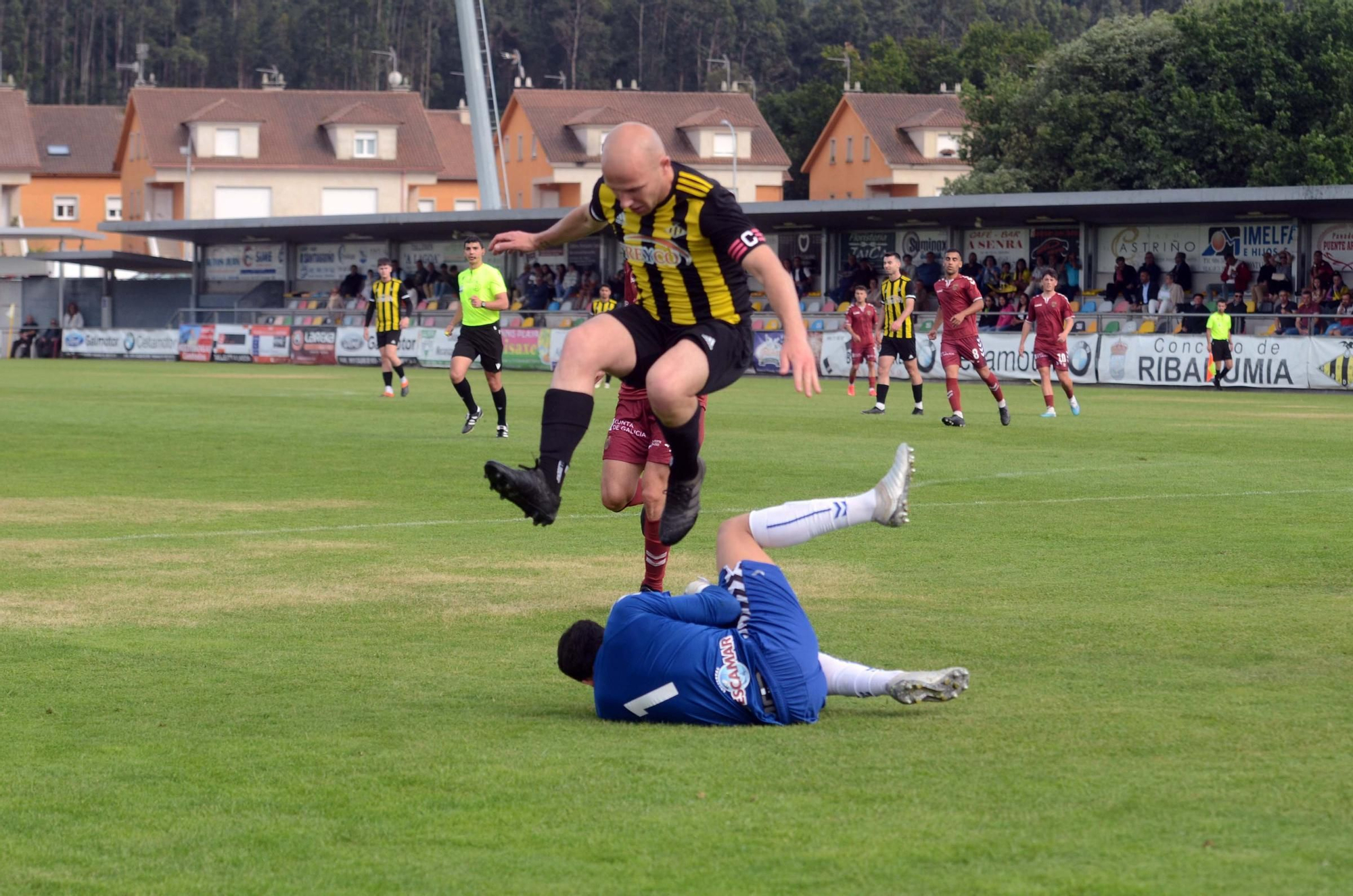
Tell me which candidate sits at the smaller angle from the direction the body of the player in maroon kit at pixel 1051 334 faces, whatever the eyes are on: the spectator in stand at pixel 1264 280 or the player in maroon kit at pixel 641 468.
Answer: the player in maroon kit

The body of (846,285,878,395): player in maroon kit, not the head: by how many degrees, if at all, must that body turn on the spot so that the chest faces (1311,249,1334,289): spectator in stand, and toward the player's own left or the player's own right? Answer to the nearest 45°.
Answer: approximately 135° to the player's own left

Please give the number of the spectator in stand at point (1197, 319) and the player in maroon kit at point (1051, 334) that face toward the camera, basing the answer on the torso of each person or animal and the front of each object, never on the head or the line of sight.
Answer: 2

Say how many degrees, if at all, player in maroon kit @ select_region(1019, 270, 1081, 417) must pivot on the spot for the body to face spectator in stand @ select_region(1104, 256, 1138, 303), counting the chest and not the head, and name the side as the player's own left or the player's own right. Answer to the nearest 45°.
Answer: approximately 180°

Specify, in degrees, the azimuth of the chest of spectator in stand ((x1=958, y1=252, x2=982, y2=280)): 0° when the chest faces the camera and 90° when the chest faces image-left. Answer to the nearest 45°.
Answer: approximately 0°

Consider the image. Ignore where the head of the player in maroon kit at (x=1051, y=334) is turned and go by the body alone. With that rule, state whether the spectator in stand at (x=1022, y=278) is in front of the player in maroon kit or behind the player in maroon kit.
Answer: behind

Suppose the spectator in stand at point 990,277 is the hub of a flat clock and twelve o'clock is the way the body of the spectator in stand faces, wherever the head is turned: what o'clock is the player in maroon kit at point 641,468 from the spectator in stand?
The player in maroon kit is roughly at 12 o'clock from the spectator in stand.
